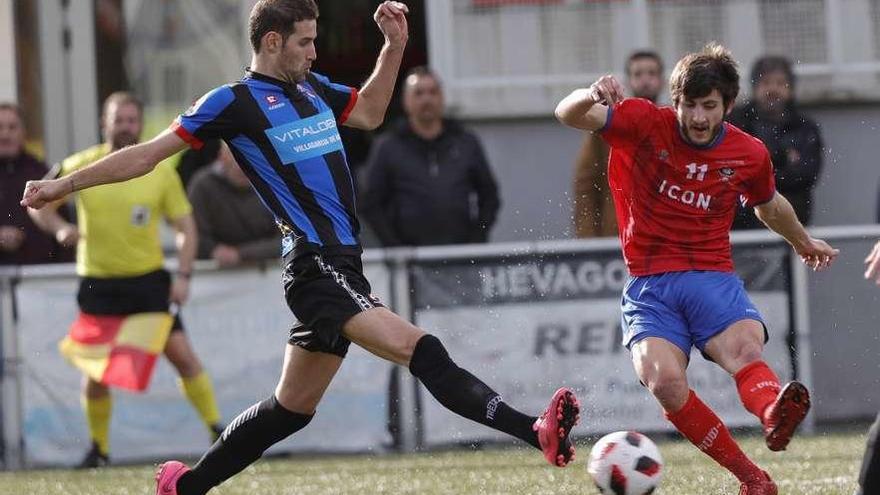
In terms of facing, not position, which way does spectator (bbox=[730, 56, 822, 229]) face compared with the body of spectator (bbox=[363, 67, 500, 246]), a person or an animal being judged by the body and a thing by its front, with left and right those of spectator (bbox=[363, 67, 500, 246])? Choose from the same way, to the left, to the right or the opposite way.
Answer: the same way

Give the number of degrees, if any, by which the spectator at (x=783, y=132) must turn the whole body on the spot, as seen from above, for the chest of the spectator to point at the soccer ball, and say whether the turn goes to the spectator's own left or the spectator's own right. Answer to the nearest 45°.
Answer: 0° — they already face it

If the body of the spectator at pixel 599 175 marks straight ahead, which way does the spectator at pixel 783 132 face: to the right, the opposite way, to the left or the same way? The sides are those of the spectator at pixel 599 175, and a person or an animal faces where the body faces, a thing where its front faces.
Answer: the same way

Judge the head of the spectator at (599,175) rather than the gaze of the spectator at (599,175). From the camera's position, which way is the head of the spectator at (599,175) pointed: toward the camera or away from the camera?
toward the camera

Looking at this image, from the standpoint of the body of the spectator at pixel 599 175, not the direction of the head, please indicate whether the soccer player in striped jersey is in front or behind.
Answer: in front

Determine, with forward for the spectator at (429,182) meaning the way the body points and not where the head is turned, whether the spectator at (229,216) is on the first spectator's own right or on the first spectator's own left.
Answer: on the first spectator's own right

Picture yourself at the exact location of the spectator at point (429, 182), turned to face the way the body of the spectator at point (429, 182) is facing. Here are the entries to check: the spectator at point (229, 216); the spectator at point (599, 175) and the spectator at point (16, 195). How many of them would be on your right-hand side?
2

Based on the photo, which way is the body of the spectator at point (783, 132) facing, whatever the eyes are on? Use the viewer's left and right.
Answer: facing the viewer

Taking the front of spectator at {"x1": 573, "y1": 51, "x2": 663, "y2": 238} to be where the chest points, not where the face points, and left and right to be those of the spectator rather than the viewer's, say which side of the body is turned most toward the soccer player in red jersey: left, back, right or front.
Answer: front

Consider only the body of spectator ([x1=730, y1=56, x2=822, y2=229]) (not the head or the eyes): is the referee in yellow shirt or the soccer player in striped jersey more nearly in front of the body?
the soccer player in striped jersey

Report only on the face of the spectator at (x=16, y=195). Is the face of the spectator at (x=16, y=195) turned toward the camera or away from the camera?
toward the camera

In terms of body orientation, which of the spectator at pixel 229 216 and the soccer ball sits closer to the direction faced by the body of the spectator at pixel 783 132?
the soccer ball

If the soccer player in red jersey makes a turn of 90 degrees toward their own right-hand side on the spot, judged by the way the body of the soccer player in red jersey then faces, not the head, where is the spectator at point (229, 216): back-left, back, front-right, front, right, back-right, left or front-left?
front-right

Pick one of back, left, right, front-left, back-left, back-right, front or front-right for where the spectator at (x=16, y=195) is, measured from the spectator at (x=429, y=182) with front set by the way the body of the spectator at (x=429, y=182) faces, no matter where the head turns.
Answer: right

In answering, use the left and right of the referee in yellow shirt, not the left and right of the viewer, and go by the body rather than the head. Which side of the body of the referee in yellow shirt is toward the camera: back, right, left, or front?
front

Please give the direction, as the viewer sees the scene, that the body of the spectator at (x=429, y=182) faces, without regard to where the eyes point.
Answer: toward the camera
